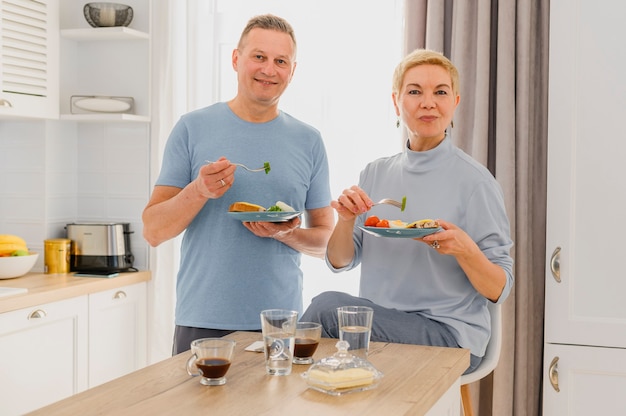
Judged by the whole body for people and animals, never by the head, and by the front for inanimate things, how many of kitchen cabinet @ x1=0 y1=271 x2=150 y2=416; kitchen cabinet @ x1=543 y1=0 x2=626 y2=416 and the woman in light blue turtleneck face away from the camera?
0

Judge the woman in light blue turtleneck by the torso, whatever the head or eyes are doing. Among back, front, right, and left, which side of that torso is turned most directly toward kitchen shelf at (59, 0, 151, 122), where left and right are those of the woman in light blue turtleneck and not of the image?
right

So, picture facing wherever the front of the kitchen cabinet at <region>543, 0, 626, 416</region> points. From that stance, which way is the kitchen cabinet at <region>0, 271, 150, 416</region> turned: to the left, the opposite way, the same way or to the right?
to the left

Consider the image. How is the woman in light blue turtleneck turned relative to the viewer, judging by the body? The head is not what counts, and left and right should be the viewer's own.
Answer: facing the viewer and to the left of the viewer

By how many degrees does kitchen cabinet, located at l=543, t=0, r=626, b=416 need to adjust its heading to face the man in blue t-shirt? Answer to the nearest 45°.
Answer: approximately 45° to its right

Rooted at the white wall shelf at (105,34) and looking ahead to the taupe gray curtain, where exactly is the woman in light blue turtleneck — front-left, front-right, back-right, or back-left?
front-right

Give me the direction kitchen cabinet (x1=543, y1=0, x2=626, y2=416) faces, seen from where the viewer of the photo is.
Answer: facing the viewer

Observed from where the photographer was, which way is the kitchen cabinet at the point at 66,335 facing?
facing the viewer and to the right of the viewer

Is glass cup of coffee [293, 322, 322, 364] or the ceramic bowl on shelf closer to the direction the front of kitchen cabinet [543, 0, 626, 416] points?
the glass cup of coffee

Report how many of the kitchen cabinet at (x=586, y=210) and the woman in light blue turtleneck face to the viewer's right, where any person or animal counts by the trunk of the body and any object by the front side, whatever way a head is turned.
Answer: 0

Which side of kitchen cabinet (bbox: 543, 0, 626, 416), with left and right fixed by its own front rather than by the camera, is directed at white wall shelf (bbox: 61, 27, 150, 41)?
right
